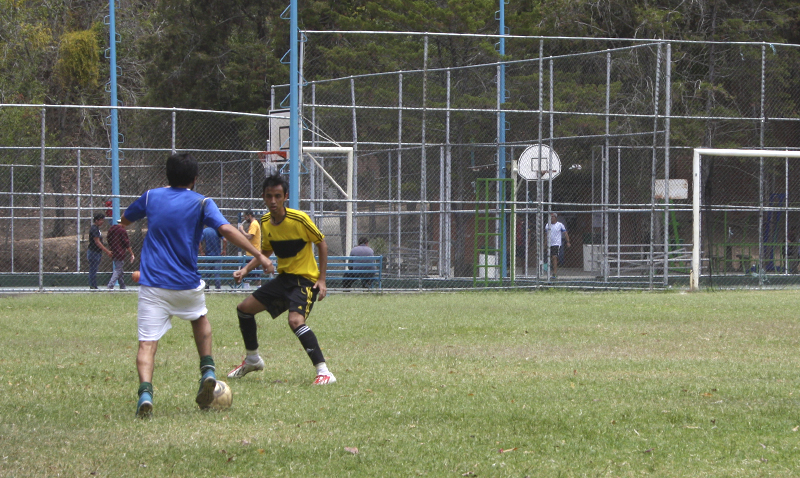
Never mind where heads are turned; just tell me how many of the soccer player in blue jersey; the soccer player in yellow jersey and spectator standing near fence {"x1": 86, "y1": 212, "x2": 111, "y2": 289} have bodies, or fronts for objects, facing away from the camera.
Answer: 1

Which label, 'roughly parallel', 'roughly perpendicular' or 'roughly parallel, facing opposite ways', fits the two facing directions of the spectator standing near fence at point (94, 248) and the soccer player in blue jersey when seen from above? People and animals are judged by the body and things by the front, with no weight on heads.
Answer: roughly perpendicular

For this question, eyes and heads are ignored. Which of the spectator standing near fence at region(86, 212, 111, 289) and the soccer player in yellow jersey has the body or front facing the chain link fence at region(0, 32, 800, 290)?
the spectator standing near fence

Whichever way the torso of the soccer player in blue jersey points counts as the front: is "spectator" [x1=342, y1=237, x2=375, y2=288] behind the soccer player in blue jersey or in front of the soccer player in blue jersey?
in front

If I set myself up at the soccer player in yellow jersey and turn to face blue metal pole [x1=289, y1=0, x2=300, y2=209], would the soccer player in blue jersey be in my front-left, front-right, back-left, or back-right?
back-left

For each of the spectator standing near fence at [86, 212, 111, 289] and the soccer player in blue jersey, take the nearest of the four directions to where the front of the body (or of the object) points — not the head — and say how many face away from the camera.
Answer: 1

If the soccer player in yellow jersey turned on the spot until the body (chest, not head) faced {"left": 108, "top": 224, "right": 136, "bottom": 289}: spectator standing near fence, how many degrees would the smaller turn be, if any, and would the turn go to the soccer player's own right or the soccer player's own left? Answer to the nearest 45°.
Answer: approximately 135° to the soccer player's own right

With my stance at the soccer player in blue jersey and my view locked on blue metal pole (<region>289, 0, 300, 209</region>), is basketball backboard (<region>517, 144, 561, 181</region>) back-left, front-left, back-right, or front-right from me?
front-right

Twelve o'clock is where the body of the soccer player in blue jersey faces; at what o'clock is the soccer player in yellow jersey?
The soccer player in yellow jersey is roughly at 1 o'clock from the soccer player in blue jersey.

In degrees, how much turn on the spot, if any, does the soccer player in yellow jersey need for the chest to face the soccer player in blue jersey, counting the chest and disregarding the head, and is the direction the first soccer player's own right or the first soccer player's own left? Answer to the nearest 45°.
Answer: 0° — they already face them

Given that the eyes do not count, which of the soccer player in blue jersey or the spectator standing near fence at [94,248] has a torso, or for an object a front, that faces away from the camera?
the soccer player in blue jersey

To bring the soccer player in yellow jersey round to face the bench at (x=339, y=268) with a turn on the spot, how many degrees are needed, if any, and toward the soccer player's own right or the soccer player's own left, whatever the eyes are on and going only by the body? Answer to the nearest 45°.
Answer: approximately 135° to the soccer player's own right

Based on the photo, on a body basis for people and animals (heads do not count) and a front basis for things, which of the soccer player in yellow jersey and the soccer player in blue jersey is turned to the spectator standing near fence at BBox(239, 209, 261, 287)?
the soccer player in blue jersey

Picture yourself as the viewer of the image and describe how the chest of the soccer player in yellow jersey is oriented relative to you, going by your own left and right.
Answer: facing the viewer and to the left of the viewer

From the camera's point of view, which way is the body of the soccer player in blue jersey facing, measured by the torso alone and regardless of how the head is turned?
away from the camera

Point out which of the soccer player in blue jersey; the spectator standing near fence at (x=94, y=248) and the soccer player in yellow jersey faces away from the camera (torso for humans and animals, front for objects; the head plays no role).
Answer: the soccer player in blue jersey

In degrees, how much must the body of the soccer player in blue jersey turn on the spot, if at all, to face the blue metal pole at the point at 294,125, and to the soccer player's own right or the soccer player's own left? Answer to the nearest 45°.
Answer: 0° — they already face it

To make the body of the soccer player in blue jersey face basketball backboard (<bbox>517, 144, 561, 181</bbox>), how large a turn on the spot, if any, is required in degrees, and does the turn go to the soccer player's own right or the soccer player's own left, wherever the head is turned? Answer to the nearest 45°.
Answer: approximately 45° to the soccer player's own right
